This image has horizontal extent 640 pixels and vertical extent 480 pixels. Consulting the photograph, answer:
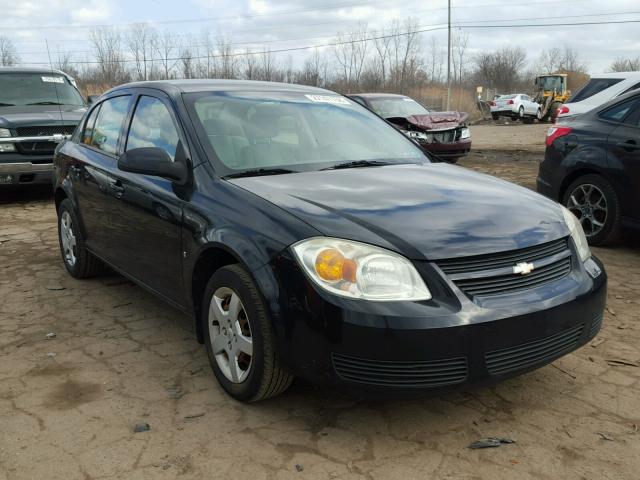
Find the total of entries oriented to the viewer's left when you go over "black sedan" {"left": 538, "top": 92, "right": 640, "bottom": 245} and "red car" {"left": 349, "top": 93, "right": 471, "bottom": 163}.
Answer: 0

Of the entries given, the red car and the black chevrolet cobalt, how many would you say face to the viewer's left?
0

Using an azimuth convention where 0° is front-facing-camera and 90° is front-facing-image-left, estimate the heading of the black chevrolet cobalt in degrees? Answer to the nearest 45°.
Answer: approximately 315°

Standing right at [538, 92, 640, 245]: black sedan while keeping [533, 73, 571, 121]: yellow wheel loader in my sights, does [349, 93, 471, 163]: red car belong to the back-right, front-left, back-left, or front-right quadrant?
front-left

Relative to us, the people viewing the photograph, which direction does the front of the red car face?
facing the viewer and to the right of the viewer

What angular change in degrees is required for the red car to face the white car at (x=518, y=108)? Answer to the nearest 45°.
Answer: approximately 135° to its left

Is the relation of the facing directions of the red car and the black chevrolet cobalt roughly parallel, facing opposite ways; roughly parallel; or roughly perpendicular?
roughly parallel

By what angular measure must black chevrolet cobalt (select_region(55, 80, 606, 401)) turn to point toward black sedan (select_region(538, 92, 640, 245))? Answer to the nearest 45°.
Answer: approximately 90° to its left

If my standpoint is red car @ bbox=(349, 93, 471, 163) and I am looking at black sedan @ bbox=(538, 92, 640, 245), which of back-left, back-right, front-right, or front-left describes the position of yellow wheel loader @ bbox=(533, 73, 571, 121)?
back-left
